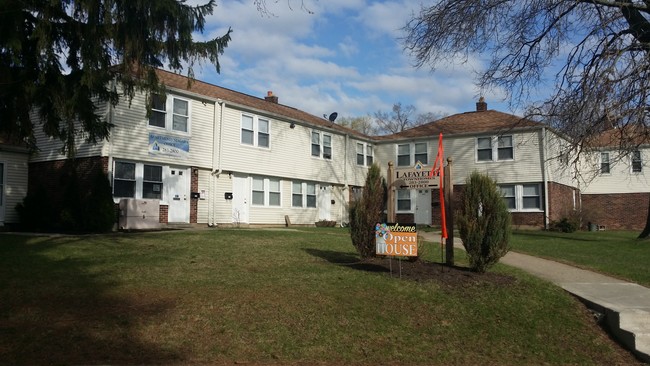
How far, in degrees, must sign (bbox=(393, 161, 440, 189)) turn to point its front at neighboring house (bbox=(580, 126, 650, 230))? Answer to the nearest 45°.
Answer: approximately 135° to its left

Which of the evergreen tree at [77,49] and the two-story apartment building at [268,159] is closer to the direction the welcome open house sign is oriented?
the evergreen tree

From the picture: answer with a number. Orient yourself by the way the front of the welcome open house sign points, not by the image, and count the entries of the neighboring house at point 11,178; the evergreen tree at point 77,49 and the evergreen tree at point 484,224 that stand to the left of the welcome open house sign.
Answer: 1

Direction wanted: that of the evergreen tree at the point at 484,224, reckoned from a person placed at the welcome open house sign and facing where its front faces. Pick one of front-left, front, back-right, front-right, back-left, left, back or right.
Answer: left

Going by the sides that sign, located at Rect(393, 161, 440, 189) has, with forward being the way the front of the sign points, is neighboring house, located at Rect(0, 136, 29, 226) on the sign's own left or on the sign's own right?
on the sign's own right

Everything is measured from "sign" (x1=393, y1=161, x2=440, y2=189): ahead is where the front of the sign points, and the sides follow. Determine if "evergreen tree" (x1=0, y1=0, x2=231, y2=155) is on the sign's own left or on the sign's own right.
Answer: on the sign's own right

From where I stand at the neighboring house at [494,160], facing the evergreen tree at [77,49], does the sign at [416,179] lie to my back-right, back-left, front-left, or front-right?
front-left

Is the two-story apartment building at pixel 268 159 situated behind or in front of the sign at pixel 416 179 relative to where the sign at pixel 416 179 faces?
behind

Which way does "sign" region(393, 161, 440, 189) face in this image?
toward the camera

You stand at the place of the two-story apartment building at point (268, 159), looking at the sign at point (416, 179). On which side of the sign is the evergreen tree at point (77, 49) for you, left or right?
right

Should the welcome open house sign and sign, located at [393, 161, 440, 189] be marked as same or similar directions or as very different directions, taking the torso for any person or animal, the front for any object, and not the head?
same or similar directions

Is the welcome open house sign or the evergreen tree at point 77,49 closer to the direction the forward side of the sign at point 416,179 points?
the welcome open house sign

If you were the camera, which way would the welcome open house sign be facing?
facing the viewer

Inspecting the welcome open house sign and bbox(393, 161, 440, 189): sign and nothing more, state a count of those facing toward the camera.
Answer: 2

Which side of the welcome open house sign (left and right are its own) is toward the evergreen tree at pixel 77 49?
right
